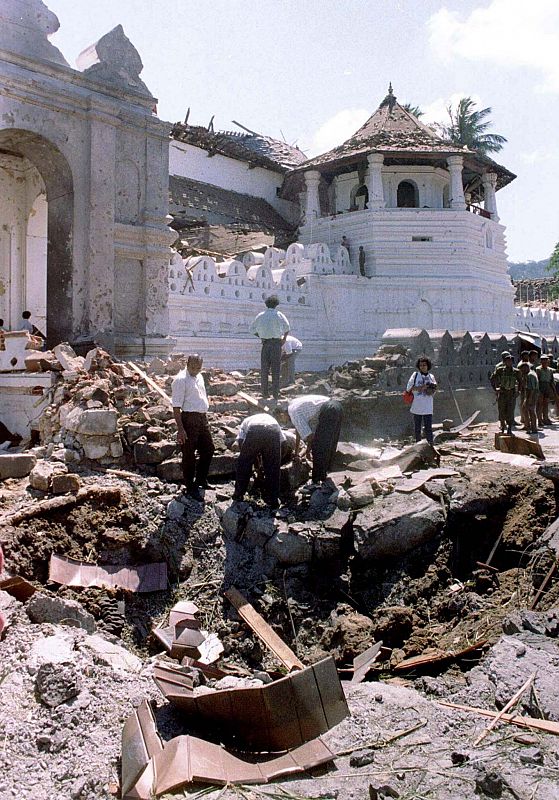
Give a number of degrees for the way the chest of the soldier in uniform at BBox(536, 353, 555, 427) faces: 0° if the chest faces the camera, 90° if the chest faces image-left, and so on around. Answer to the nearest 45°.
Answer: approximately 0°

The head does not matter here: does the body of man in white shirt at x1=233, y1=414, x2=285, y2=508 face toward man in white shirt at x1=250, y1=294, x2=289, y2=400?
yes

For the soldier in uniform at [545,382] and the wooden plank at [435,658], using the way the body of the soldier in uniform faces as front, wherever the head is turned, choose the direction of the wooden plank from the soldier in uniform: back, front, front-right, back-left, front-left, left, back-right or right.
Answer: front

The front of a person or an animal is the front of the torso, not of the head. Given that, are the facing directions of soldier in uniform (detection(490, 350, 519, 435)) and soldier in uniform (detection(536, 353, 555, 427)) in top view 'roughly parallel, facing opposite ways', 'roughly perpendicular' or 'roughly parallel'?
roughly parallel

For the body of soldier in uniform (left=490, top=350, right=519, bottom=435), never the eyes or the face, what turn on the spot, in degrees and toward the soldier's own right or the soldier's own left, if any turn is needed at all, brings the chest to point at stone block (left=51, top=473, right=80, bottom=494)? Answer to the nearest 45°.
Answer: approximately 45° to the soldier's own right

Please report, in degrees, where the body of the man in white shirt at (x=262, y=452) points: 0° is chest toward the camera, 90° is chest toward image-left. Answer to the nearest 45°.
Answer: approximately 180°

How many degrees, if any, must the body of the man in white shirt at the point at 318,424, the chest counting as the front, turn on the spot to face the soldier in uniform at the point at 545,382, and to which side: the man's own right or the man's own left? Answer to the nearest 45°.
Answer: approximately 135° to the man's own right

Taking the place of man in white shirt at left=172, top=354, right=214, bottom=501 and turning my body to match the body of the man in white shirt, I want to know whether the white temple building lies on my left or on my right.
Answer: on my left

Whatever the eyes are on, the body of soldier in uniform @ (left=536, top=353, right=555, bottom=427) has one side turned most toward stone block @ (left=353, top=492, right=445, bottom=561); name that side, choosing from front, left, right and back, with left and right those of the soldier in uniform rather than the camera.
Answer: front

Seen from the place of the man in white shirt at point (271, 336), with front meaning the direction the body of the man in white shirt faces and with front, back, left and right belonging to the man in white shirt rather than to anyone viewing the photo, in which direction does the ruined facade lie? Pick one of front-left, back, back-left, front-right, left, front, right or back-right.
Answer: left

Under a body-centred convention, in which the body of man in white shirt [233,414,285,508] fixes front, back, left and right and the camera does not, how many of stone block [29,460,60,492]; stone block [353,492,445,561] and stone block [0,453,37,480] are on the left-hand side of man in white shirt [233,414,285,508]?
2

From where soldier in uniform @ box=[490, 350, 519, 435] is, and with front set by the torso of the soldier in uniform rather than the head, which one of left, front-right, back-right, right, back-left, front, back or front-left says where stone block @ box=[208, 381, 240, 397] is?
front-right

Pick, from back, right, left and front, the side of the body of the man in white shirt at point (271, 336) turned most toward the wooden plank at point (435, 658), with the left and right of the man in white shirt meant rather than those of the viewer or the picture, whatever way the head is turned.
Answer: back

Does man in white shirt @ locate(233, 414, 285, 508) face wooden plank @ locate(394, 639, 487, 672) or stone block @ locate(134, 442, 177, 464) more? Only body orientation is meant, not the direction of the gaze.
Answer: the stone block
